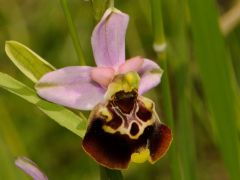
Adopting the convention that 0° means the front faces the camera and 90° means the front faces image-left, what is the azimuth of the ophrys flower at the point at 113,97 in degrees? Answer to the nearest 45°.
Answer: approximately 315°
